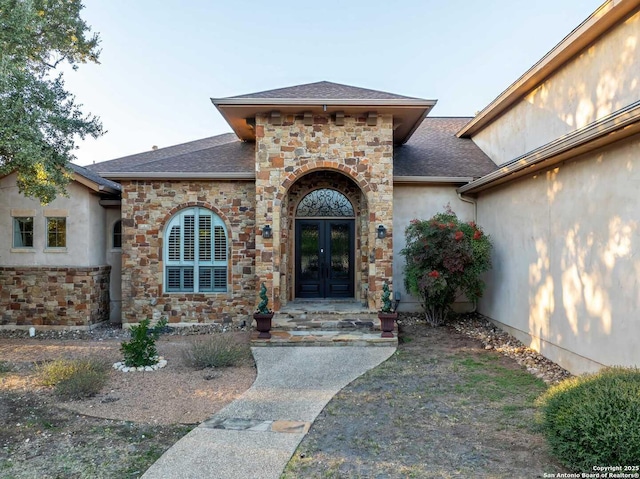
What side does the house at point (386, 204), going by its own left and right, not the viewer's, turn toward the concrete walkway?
front

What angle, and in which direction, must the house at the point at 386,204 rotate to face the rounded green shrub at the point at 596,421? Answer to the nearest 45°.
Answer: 0° — it already faces it

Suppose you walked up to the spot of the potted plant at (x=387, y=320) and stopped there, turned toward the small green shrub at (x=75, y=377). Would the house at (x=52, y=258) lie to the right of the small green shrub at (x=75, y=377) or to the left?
right

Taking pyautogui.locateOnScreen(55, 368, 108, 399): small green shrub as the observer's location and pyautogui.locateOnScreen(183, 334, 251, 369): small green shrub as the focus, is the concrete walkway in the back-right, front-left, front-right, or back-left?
front-right

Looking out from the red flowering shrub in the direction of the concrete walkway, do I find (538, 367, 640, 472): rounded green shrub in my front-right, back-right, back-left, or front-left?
front-left

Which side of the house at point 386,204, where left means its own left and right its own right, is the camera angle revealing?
front
